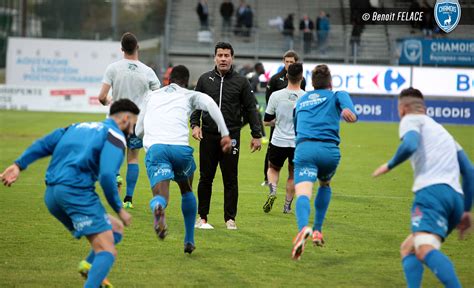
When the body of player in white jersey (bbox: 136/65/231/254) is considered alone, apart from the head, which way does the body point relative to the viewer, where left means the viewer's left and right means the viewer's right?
facing away from the viewer

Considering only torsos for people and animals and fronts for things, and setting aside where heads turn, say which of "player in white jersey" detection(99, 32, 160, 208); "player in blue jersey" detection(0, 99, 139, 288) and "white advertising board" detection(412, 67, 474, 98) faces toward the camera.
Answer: the white advertising board

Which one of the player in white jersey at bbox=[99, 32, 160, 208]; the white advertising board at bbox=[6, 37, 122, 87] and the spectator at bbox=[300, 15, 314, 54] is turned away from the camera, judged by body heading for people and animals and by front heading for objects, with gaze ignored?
the player in white jersey

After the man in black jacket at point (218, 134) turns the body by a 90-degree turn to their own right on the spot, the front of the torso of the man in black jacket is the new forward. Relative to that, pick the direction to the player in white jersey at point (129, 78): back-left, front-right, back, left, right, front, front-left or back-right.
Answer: front-right

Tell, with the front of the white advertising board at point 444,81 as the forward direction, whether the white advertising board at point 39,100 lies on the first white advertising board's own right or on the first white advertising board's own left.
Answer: on the first white advertising board's own right

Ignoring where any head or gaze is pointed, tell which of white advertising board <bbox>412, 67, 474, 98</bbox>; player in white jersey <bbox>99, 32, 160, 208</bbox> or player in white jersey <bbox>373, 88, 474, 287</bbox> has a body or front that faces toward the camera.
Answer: the white advertising board

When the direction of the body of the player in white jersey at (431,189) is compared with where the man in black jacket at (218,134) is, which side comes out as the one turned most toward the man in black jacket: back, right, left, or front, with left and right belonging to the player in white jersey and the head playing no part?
front

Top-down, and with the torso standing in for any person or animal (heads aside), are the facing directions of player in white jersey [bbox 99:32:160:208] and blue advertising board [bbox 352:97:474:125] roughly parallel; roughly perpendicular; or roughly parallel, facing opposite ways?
roughly parallel, facing opposite ways

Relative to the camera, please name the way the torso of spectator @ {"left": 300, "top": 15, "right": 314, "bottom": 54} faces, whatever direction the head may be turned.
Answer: toward the camera

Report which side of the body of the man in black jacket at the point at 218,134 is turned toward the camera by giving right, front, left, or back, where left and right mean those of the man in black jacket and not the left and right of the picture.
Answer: front

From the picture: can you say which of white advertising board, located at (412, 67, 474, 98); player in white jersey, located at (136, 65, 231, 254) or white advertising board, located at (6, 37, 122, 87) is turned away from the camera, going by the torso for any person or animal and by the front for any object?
the player in white jersey

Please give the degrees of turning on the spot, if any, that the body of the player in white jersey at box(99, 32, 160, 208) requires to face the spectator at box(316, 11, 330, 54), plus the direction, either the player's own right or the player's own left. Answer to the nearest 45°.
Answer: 0° — they already face them

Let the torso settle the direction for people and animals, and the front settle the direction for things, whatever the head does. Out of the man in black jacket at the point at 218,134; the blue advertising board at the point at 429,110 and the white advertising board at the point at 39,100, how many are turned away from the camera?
0

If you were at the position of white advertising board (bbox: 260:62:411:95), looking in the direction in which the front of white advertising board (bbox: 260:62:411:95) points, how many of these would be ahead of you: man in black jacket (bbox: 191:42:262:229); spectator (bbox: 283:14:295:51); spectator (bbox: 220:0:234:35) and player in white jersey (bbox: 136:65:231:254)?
2

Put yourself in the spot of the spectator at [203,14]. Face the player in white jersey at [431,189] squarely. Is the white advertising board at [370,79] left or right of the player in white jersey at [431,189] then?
left

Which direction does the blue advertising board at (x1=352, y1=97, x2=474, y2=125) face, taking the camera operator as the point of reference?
facing the viewer
